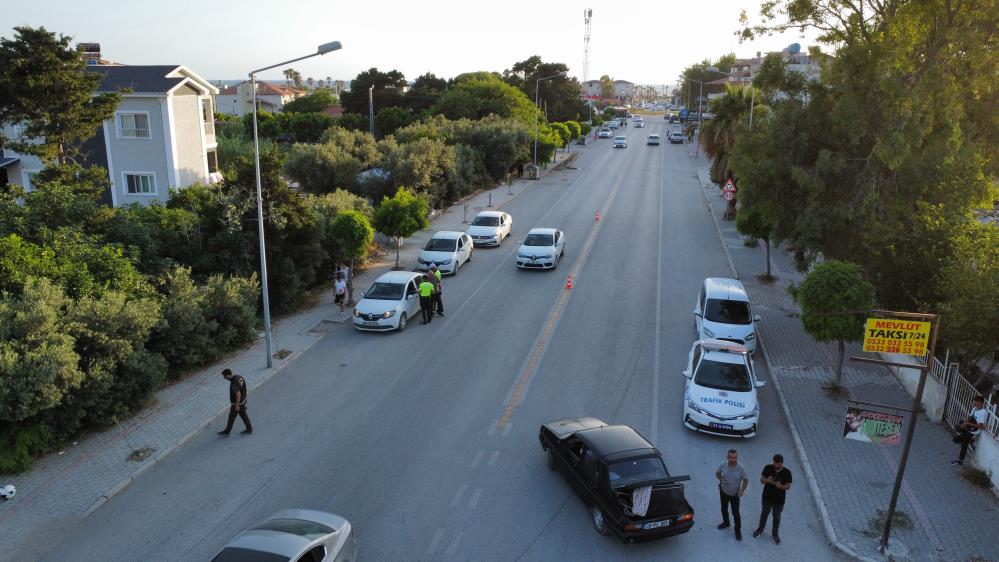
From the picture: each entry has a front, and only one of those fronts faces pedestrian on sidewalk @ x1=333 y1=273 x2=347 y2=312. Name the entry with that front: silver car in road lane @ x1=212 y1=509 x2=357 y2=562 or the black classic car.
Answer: the black classic car

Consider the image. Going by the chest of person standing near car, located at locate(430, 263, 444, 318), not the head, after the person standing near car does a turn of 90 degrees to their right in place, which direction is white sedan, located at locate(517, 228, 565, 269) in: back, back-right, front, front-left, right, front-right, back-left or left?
front-right

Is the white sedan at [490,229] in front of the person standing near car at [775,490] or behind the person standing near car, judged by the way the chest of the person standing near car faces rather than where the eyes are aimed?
behind

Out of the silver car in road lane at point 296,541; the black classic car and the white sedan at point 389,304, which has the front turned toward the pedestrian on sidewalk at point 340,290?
the black classic car

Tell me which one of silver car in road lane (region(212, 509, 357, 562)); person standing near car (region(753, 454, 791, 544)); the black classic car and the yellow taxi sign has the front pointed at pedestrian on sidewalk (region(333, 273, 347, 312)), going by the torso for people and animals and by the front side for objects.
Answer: the black classic car

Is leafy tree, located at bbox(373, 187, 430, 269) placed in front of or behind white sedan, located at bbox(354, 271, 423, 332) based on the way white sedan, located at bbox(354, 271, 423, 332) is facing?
behind

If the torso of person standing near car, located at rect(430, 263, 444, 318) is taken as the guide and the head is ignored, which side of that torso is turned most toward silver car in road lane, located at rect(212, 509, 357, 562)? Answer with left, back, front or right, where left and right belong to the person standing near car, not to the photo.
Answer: left

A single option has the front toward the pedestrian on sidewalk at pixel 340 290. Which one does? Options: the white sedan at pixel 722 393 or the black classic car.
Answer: the black classic car

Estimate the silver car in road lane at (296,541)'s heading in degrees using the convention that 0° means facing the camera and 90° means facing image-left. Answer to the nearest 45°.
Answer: approximately 45°

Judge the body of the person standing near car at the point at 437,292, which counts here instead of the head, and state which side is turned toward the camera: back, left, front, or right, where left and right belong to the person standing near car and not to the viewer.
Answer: left

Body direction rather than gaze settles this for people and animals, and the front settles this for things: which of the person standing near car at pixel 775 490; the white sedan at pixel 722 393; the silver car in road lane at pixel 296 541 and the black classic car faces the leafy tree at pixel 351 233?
the black classic car

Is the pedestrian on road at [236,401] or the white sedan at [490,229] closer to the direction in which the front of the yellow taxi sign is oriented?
the pedestrian on road

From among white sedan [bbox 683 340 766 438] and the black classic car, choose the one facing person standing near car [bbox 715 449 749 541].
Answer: the white sedan
